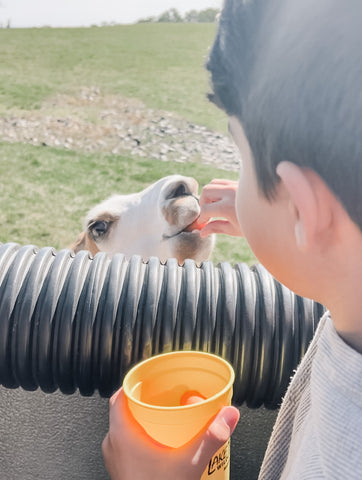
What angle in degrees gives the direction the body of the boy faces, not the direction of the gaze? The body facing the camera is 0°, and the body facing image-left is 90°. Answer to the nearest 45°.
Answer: approximately 135°

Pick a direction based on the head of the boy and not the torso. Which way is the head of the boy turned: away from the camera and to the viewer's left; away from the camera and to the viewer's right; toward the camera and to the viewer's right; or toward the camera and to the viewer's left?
away from the camera and to the viewer's left
